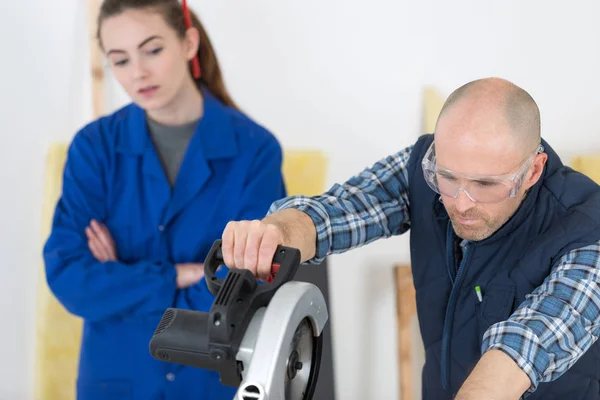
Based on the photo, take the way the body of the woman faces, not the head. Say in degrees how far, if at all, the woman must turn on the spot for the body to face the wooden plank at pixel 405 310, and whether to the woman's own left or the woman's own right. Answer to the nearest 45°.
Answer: approximately 90° to the woman's own left

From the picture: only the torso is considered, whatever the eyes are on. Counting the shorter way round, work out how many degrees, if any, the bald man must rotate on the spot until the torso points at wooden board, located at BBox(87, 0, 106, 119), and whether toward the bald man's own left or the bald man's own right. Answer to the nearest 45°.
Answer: approximately 90° to the bald man's own right

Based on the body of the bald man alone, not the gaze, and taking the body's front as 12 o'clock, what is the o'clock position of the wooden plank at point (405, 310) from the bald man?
The wooden plank is roughly at 4 o'clock from the bald man.

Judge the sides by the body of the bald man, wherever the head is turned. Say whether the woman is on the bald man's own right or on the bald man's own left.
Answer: on the bald man's own right

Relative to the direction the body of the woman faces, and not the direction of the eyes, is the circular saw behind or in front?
in front

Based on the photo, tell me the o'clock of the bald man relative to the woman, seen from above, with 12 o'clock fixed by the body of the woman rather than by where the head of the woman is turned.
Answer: The bald man is roughly at 11 o'clock from the woman.

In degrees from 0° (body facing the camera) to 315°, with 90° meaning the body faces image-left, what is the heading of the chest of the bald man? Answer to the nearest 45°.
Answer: approximately 45°
